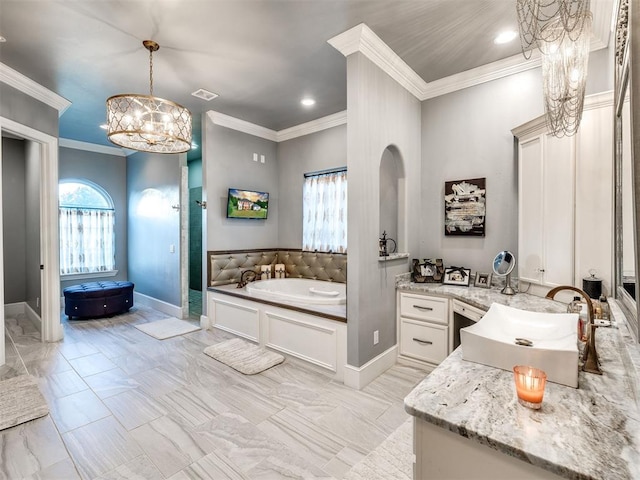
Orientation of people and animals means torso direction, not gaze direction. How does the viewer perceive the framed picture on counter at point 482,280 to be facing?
facing the viewer and to the left of the viewer

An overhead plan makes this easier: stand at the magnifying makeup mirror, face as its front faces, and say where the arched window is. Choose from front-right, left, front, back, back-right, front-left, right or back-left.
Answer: front-right

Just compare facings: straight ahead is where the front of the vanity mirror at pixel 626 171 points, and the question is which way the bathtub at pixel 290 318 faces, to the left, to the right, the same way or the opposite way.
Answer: to the left

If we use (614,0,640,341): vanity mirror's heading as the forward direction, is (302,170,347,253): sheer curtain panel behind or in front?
in front

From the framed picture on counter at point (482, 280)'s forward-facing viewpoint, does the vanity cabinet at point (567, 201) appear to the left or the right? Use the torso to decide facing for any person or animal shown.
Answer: on its left

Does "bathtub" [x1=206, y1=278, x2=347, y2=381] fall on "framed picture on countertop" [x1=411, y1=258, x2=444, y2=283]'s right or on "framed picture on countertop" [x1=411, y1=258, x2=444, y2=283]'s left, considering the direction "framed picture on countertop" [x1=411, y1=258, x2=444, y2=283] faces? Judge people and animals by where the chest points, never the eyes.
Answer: on its right

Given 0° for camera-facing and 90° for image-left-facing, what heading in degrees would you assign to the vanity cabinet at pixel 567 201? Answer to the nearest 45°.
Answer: approximately 45°

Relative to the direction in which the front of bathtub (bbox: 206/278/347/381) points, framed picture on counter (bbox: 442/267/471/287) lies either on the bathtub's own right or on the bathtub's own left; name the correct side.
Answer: on the bathtub's own left

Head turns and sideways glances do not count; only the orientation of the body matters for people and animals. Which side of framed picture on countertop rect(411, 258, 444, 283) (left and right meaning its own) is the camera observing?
front

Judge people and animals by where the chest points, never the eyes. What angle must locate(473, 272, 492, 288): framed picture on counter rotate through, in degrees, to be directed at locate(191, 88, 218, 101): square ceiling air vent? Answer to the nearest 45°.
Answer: approximately 45° to its right

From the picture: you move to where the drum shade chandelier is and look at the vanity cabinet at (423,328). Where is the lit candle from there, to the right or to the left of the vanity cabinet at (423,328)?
right

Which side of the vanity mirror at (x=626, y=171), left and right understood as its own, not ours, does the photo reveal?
left

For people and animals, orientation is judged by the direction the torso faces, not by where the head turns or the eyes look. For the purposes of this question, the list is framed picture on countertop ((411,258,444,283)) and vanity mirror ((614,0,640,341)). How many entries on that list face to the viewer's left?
1
